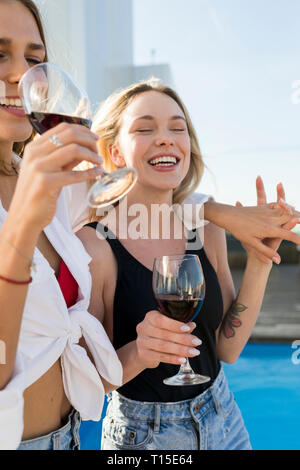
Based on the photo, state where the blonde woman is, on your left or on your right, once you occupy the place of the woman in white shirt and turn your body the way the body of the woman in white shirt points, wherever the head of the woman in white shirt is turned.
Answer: on your left

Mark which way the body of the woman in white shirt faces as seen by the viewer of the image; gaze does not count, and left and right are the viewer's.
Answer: facing the viewer and to the right of the viewer
